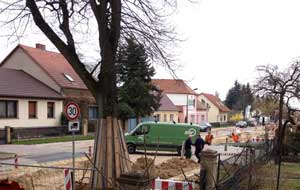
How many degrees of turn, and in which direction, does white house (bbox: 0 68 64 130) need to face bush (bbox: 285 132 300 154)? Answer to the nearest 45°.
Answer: approximately 45° to its left

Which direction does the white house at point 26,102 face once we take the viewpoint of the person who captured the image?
facing the viewer

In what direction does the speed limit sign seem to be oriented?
toward the camera

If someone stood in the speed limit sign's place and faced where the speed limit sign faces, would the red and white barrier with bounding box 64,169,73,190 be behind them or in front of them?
in front

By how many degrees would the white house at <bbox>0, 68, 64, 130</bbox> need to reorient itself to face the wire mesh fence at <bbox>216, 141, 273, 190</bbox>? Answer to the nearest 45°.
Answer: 0° — it already faces it

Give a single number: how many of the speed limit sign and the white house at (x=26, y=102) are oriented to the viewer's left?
0
